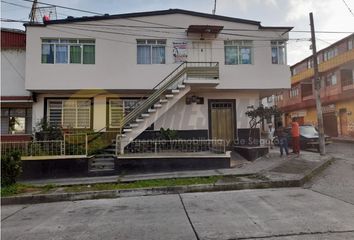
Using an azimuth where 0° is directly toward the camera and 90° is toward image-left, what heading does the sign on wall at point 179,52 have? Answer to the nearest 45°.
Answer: approximately 0°

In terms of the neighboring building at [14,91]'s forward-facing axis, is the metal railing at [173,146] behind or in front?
in front

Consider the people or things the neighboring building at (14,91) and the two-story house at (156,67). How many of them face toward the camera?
2

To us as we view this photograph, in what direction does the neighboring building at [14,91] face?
facing the viewer

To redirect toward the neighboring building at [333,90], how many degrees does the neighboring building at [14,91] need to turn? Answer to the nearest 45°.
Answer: approximately 90° to its left

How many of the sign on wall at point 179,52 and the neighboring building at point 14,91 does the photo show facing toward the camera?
2

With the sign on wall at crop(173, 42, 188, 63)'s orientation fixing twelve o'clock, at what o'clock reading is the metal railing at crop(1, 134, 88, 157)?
The metal railing is roughly at 2 o'clock from the sign on wall.

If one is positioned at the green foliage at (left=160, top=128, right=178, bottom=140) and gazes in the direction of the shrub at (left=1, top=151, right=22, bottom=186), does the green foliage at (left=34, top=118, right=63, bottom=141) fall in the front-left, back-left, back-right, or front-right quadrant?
front-right

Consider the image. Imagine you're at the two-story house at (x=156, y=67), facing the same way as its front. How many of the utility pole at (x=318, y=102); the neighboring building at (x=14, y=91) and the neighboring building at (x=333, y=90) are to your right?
1

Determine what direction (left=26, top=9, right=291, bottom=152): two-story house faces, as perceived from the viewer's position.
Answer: facing the viewer

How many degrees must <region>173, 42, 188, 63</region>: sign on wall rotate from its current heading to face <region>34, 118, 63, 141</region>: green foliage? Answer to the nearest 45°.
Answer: approximately 90° to its right
